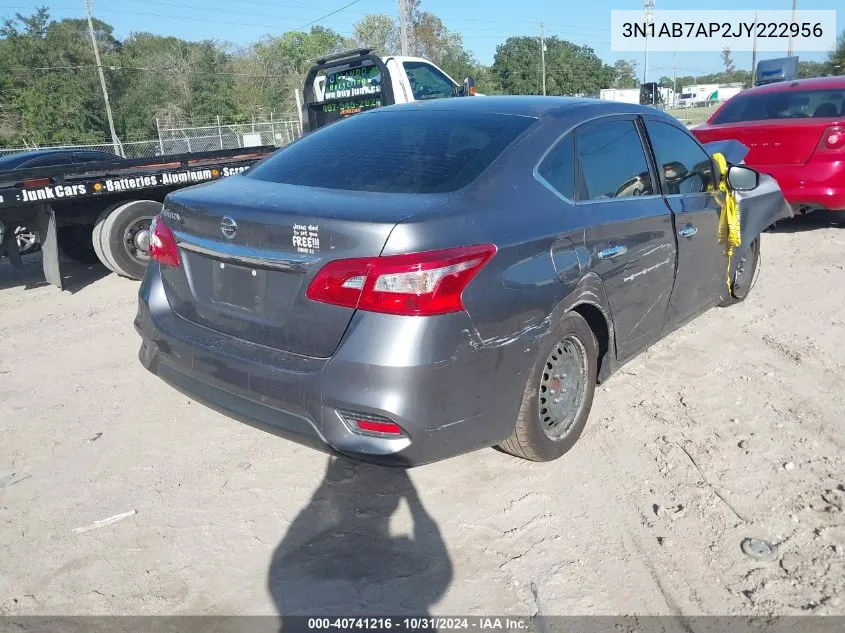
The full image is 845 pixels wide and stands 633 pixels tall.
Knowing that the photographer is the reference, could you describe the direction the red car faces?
facing away from the viewer and to the right of the viewer

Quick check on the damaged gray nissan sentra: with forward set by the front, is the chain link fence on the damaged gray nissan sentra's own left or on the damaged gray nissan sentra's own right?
on the damaged gray nissan sentra's own left

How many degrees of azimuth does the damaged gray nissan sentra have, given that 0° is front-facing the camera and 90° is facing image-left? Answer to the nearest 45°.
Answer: approximately 225°

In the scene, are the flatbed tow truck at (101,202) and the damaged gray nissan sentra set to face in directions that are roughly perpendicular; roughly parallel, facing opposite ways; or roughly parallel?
roughly parallel

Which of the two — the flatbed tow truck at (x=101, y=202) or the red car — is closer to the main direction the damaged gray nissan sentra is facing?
the red car

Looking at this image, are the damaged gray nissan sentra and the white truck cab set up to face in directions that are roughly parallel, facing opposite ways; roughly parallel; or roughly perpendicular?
roughly parallel

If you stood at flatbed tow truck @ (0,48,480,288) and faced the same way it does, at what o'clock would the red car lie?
The red car is roughly at 2 o'clock from the flatbed tow truck.

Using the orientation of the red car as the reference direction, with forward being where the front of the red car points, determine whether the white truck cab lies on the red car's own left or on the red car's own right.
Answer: on the red car's own left

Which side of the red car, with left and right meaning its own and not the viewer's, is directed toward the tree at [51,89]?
left

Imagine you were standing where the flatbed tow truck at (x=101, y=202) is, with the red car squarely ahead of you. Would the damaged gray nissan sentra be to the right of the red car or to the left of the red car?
right

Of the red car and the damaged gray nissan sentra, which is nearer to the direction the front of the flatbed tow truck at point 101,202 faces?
the red car

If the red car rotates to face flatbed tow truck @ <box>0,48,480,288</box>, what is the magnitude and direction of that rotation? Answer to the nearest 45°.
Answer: approximately 180°

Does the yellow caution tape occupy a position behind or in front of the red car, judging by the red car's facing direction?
behind

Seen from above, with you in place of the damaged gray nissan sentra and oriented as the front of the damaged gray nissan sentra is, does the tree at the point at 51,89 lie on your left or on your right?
on your left
